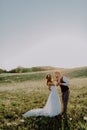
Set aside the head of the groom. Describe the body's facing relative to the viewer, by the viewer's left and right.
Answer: facing to the left of the viewer
